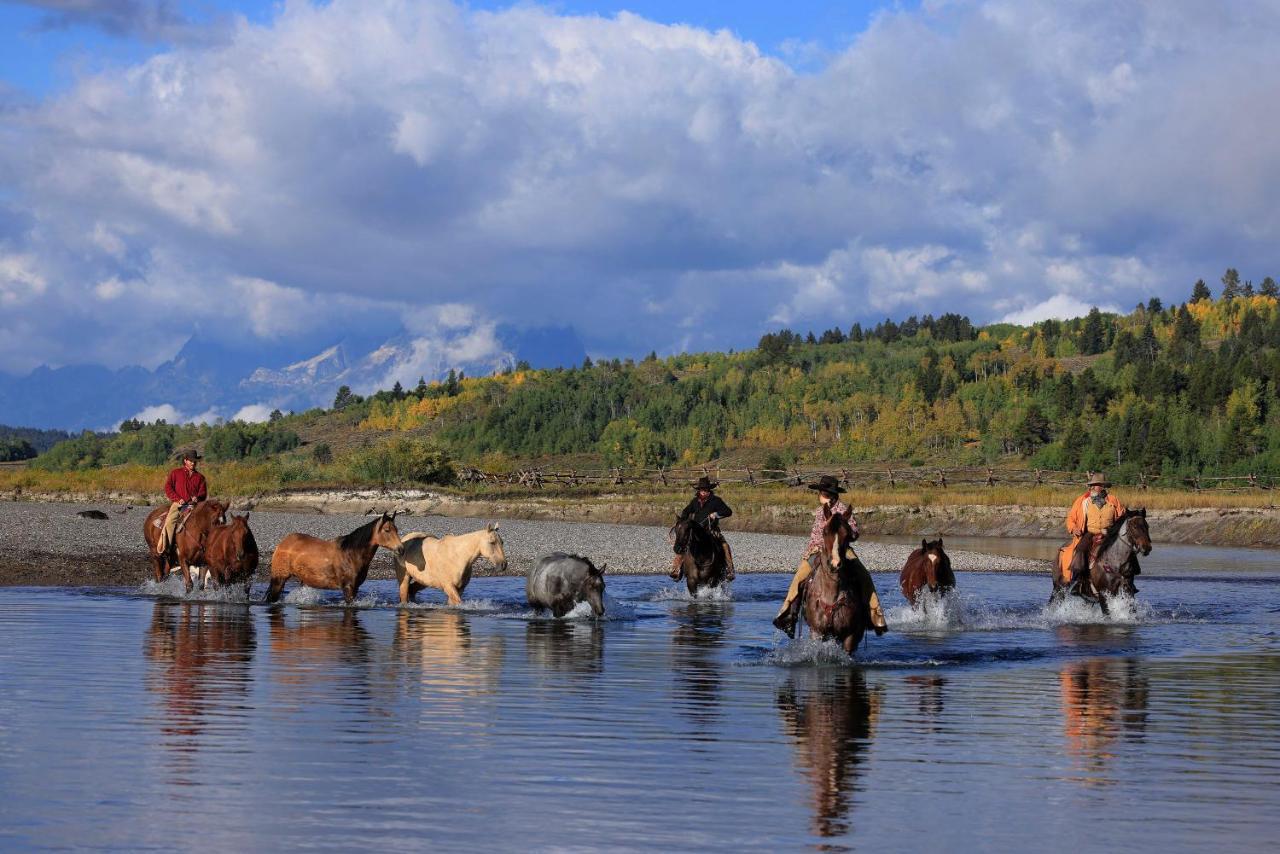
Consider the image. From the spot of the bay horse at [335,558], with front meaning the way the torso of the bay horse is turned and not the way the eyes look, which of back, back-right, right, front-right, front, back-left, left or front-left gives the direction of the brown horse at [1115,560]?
front

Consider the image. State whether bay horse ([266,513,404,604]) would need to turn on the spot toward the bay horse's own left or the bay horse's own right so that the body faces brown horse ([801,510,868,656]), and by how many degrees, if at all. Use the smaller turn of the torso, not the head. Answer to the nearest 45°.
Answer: approximately 45° to the bay horse's own right

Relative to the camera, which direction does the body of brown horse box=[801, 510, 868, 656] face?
toward the camera

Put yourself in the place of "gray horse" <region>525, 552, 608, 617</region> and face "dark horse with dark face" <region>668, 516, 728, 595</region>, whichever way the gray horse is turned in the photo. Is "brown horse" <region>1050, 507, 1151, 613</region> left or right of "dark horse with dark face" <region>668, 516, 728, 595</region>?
right

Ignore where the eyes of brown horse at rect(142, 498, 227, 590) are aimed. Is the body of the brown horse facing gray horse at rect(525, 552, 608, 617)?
yes

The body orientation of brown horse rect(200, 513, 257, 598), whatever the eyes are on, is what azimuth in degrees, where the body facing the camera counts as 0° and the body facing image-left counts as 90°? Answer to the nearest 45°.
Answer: approximately 315°

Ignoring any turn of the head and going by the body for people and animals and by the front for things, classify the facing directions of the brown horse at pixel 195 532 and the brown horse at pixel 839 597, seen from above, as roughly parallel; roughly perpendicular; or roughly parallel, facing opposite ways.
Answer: roughly perpendicular

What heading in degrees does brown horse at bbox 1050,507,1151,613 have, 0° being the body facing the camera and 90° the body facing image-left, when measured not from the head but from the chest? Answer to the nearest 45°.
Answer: approximately 315°

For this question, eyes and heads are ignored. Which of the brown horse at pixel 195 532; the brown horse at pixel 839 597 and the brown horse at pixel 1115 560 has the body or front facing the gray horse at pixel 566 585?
the brown horse at pixel 195 532

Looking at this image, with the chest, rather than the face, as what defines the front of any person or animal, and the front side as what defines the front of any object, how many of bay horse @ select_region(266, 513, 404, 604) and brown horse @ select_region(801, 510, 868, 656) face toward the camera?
1

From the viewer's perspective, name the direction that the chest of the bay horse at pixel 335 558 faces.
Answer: to the viewer's right

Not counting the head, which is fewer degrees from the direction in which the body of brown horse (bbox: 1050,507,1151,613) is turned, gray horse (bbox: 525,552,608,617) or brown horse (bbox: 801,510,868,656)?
the brown horse

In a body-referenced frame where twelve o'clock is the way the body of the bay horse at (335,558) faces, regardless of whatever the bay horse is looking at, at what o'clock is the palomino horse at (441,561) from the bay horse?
The palomino horse is roughly at 1 o'clock from the bay horse.

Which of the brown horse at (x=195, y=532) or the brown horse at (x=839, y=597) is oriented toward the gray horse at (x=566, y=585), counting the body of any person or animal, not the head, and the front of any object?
the brown horse at (x=195, y=532)

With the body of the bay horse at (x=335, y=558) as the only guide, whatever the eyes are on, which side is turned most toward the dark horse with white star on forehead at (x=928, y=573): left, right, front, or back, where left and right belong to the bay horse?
front
